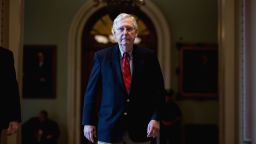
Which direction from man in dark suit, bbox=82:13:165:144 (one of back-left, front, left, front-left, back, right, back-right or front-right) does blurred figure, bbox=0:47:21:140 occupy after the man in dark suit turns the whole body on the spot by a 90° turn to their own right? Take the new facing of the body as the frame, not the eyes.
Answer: front

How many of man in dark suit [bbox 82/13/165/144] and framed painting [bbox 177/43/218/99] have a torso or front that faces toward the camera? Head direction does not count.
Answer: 2

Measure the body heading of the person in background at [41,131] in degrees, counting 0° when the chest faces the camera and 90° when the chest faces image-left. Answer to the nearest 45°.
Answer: approximately 0°

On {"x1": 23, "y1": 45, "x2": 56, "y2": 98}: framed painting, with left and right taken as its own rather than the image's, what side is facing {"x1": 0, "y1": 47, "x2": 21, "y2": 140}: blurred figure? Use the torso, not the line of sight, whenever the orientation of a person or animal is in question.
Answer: front

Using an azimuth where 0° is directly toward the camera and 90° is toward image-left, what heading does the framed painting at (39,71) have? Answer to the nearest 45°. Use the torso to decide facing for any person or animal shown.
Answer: approximately 0°

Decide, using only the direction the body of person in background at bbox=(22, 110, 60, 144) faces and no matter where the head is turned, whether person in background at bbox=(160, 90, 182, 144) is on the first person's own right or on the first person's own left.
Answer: on the first person's own left
